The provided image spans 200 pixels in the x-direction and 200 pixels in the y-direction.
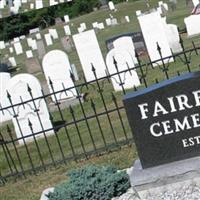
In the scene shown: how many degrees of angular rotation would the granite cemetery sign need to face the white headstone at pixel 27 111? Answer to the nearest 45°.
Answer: approximately 135° to its right

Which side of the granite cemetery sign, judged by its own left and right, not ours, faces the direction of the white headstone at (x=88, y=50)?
back

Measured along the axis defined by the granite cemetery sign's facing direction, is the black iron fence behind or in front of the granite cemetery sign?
behind

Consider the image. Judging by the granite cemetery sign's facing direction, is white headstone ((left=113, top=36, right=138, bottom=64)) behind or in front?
behind

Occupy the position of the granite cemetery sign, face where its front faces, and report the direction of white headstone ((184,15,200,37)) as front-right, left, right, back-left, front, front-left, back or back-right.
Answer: back

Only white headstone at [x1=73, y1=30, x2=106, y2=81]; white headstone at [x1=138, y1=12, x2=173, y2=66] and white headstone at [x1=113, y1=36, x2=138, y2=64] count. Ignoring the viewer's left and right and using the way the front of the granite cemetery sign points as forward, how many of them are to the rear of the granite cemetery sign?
3

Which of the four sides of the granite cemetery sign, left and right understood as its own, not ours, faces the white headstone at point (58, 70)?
back

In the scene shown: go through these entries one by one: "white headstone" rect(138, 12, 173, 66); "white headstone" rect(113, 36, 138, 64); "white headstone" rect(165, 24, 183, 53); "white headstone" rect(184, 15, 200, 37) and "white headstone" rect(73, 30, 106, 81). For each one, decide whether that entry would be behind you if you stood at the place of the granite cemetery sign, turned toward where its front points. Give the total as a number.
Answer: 5

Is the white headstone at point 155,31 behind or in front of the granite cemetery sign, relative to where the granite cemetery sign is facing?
behind

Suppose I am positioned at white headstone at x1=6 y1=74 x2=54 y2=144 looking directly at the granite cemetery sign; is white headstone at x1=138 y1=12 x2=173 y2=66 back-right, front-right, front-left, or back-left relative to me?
front-left

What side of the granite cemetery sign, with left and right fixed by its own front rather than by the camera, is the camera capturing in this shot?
front
